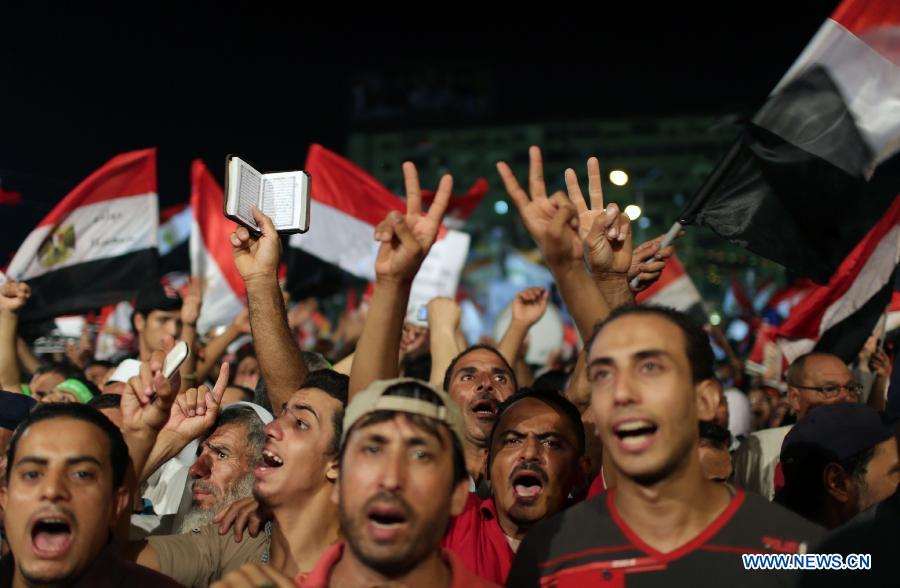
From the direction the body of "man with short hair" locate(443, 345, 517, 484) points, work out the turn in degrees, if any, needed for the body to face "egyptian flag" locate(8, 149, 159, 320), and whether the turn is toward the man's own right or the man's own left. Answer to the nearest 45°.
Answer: approximately 135° to the man's own right

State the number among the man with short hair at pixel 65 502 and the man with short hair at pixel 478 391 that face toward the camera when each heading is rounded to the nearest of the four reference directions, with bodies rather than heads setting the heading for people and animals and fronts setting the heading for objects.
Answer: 2

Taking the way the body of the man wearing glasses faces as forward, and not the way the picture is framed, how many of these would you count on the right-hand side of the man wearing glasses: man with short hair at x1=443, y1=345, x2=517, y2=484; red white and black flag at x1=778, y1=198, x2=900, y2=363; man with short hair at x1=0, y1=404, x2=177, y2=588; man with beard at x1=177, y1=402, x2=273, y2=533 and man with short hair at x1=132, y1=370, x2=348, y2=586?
4

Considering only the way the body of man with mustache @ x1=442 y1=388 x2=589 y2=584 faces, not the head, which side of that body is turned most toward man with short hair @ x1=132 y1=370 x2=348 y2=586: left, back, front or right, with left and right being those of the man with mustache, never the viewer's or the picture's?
right

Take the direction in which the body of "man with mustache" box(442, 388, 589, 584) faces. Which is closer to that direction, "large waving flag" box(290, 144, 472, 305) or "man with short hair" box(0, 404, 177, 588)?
the man with short hair

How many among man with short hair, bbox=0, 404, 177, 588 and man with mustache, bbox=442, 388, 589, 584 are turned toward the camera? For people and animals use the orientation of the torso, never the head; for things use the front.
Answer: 2

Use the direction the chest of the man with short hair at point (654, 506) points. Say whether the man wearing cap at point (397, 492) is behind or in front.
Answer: in front

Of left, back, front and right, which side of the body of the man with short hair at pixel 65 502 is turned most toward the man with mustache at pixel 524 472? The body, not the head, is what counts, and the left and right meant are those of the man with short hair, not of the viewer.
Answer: left

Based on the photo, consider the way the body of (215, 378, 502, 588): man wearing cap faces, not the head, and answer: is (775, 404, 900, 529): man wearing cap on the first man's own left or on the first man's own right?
on the first man's own left

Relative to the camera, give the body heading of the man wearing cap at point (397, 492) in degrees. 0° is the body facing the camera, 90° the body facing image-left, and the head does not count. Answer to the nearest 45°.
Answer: approximately 0°

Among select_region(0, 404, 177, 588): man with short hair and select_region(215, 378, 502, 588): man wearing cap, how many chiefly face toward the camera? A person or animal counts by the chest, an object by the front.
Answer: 2
